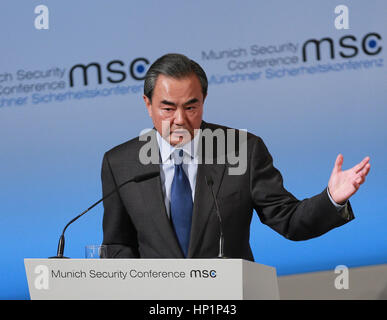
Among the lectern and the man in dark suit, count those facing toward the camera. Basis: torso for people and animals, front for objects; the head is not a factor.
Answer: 2

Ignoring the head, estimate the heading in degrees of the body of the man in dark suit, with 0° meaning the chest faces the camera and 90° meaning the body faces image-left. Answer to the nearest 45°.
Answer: approximately 0°

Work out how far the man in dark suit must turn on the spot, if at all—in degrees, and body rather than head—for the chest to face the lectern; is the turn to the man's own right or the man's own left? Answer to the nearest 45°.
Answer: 0° — they already face it

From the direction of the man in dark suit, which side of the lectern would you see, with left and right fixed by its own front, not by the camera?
back
